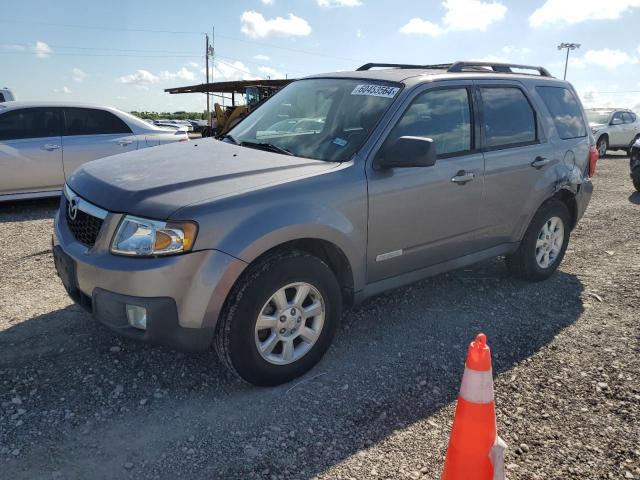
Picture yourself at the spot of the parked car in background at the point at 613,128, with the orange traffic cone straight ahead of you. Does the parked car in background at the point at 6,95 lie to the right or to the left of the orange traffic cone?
right

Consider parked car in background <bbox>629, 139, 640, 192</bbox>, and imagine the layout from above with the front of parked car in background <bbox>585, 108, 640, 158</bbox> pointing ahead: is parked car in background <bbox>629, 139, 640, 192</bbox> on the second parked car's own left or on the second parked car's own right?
on the second parked car's own left

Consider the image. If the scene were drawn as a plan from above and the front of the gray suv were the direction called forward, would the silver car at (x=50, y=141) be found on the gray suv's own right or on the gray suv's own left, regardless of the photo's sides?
on the gray suv's own right

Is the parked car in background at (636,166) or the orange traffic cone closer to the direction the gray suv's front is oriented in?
the orange traffic cone

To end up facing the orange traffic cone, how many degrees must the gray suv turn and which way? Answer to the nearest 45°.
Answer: approximately 90° to its left

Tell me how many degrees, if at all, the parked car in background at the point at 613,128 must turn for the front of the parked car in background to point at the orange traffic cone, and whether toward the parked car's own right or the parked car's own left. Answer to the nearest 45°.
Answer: approximately 45° to the parked car's own left

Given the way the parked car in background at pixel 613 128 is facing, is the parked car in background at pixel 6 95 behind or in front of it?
in front

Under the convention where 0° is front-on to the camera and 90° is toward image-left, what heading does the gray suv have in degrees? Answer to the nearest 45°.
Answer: approximately 45°

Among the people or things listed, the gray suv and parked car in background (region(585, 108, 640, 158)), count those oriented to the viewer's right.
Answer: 0

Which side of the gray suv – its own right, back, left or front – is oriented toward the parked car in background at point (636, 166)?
back

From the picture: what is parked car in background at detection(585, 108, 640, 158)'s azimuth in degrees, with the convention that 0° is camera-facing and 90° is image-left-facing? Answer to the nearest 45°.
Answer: approximately 45°

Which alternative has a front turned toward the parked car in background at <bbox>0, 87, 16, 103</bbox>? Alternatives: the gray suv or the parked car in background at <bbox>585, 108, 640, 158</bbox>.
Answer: the parked car in background at <bbox>585, 108, 640, 158</bbox>

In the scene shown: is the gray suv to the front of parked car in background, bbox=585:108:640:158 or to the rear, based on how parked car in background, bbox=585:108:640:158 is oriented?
to the front
